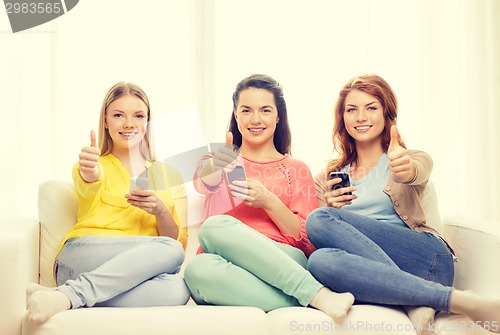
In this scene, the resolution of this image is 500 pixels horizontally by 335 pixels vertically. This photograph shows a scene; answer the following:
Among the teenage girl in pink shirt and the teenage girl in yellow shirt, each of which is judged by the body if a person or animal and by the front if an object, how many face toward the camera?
2

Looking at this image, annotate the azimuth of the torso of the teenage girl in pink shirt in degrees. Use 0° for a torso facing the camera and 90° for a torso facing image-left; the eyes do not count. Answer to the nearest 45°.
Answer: approximately 0°

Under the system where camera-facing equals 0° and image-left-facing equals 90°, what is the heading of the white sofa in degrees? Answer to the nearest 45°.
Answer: approximately 0°
